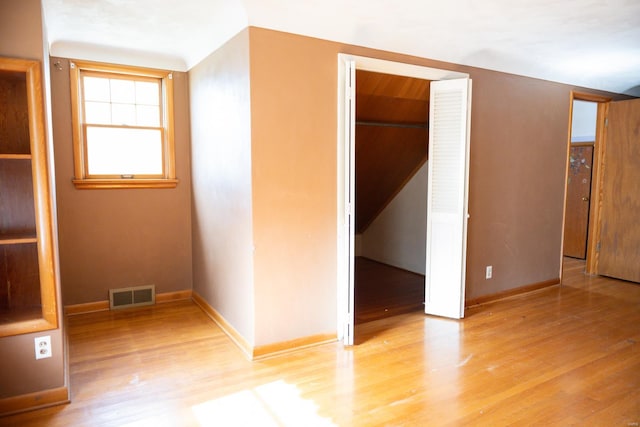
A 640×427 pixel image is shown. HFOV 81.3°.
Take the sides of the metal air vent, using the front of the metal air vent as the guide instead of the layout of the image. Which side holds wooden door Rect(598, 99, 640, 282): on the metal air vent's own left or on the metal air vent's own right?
on the metal air vent's own left

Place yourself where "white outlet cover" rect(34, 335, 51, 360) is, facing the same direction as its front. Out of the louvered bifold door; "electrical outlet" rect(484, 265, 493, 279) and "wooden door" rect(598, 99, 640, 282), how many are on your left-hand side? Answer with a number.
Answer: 3

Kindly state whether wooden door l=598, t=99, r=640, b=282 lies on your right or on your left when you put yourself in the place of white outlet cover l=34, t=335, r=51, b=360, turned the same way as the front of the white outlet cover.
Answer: on your left

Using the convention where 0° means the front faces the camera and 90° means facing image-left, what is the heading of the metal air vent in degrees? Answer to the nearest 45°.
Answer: approximately 0°

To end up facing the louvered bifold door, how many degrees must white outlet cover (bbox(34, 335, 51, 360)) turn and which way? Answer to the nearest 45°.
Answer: approximately 90° to its left

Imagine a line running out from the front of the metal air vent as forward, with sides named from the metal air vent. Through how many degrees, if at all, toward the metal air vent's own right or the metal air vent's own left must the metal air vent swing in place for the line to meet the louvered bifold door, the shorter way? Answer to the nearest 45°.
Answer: approximately 45° to the metal air vent's own left

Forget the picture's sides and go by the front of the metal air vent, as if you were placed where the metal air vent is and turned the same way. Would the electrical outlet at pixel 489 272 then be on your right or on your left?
on your left
